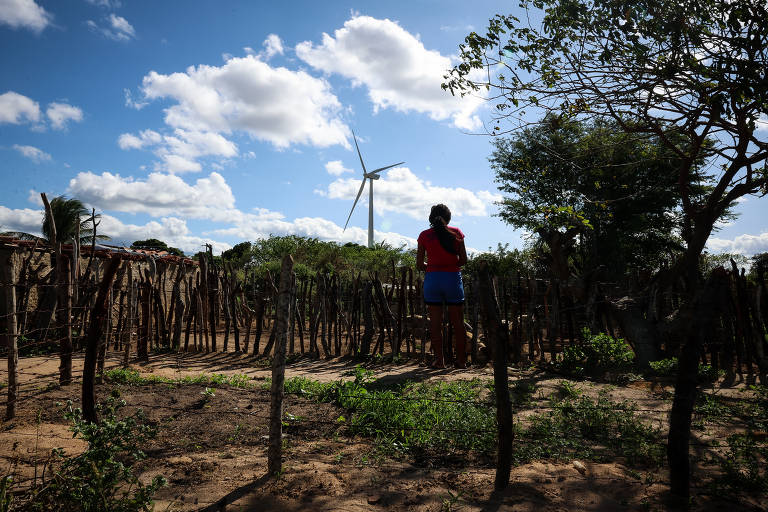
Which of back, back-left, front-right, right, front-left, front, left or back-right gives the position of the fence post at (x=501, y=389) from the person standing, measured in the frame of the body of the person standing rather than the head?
back

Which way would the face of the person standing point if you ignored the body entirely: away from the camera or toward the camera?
away from the camera

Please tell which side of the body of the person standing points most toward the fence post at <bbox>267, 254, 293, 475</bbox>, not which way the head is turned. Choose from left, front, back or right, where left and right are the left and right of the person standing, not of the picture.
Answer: back

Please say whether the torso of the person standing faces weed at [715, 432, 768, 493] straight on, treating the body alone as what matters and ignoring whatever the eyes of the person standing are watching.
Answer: no

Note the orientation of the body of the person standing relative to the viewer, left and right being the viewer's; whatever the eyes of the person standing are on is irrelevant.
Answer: facing away from the viewer

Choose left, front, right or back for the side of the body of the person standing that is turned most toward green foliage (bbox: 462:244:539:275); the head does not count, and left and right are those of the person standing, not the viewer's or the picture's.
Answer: front

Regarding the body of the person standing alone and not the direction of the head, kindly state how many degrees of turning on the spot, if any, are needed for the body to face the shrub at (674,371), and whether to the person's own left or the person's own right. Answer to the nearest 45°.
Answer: approximately 90° to the person's own right

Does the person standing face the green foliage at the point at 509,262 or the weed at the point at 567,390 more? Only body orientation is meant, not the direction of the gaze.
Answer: the green foliage

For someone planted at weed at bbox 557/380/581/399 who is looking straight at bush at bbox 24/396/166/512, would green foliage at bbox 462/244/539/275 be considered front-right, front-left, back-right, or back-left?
back-right

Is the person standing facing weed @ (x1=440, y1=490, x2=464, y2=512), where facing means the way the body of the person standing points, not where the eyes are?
no

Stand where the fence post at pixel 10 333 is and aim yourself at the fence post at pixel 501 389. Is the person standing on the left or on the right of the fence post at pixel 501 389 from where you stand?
left

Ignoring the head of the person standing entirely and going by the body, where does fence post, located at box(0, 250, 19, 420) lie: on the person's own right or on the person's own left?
on the person's own left

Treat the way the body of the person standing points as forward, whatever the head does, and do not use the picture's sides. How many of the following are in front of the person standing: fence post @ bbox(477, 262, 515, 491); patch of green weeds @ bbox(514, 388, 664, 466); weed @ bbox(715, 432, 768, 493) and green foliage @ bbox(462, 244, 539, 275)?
1

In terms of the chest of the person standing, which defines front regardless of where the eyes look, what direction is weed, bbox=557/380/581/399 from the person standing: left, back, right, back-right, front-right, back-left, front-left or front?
back-right

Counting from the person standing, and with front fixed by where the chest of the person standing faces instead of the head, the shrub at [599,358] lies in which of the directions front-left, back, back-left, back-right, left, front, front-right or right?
right

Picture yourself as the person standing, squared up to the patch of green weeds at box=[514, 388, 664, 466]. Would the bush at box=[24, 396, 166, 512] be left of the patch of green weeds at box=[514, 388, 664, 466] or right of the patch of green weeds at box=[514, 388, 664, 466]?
right

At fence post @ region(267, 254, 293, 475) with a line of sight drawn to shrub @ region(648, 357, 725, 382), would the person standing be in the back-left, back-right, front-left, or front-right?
front-left
